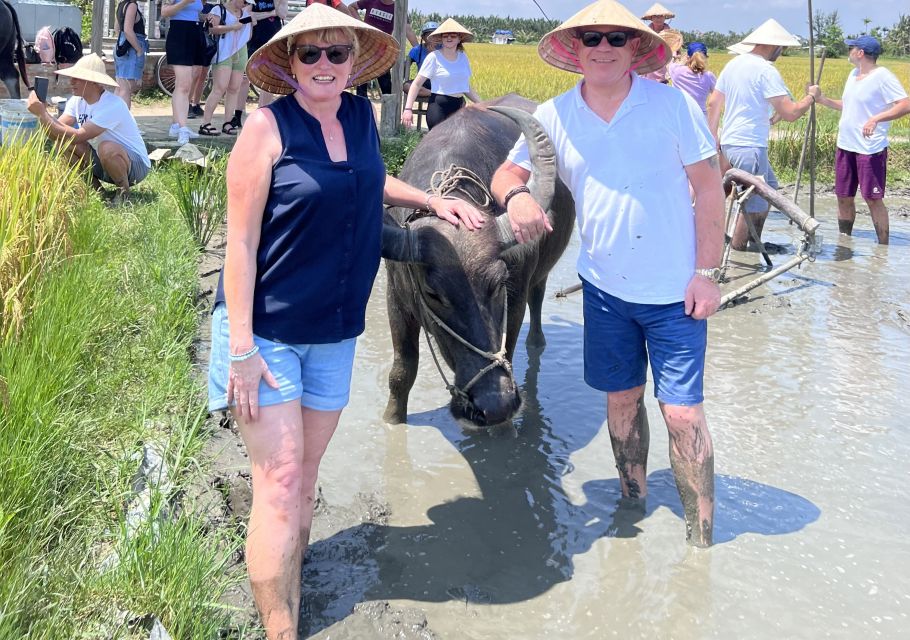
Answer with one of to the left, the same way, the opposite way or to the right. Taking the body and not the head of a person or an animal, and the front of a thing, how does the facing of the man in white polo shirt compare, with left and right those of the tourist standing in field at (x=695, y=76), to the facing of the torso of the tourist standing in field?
the opposite way

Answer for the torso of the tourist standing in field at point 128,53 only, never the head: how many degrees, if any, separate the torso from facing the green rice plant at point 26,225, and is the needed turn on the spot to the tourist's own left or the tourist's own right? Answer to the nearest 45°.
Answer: approximately 90° to the tourist's own right

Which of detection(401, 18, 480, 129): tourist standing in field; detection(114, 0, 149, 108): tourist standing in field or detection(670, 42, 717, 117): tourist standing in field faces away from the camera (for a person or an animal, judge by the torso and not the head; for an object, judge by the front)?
detection(670, 42, 717, 117): tourist standing in field

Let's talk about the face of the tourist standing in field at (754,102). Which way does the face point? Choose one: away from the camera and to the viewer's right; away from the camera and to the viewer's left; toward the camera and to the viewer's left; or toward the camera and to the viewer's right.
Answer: away from the camera and to the viewer's right

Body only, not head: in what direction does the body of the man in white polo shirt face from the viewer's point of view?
toward the camera

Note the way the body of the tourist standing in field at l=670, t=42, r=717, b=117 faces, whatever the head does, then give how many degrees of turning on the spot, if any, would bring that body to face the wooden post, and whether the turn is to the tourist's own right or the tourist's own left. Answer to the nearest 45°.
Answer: approximately 45° to the tourist's own left

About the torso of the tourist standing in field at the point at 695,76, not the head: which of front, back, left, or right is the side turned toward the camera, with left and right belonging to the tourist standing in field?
back
